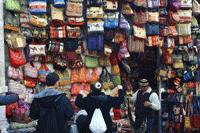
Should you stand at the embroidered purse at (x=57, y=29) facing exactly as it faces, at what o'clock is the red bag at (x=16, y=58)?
The red bag is roughly at 2 o'clock from the embroidered purse.

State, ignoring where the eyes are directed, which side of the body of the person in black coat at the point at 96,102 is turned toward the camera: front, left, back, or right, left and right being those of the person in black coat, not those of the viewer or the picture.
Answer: back

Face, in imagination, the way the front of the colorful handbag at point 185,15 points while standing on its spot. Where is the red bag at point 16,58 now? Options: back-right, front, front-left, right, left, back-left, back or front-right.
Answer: front-right

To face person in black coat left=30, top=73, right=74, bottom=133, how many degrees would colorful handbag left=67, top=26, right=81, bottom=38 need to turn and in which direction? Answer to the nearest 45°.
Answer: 0° — it already faces them

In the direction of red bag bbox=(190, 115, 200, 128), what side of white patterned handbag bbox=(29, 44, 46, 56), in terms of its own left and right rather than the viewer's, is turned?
left

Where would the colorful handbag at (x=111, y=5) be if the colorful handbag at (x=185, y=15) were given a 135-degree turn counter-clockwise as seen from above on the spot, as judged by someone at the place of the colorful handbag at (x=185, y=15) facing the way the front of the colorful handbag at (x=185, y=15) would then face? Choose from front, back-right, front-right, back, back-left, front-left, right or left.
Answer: back

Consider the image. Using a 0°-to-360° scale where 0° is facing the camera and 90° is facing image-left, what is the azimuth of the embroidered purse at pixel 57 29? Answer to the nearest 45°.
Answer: approximately 0°

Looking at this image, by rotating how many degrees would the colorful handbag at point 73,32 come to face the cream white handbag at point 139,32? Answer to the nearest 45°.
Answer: approximately 135° to its left

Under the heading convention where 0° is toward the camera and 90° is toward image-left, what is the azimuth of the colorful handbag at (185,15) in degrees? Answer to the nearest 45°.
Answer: approximately 0°
